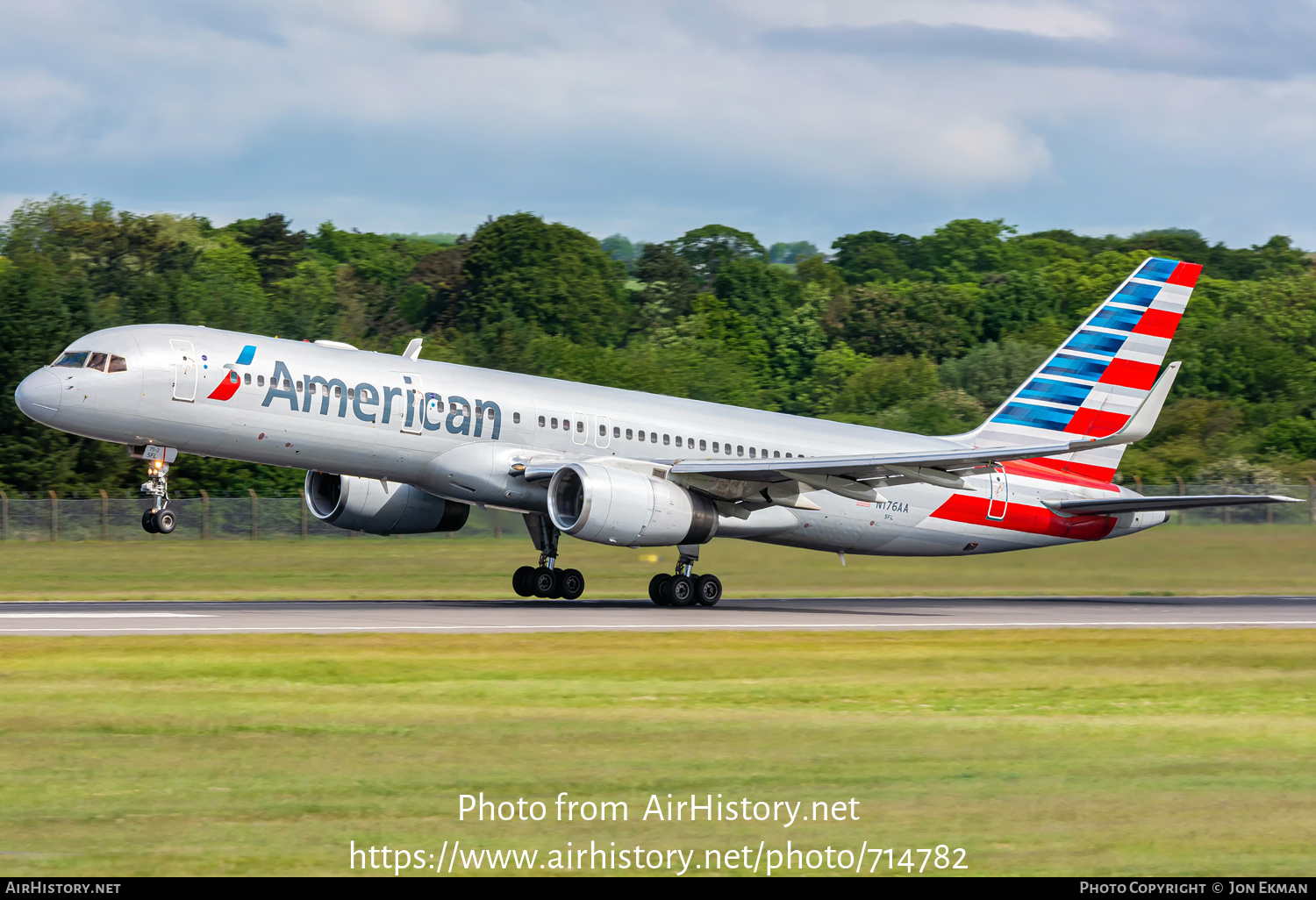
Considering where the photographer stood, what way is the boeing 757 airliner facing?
facing the viewer and to the left of the viewer
